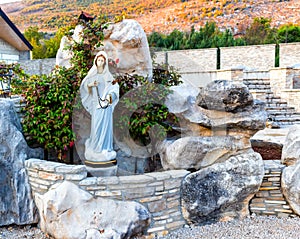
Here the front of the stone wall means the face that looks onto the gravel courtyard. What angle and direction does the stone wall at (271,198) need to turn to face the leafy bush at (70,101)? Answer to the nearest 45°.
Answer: approximately 90° to its right

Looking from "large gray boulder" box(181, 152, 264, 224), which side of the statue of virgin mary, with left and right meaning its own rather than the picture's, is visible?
left

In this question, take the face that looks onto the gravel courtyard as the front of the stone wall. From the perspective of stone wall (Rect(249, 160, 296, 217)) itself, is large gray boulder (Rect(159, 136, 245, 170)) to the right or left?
on its right

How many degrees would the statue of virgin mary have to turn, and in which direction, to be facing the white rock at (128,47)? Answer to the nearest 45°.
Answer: approximately 180°

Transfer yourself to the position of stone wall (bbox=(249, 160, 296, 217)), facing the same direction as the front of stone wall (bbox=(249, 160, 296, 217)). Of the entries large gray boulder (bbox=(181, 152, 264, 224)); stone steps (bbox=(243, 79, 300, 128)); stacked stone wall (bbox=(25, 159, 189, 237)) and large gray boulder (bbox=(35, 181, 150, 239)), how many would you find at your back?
1

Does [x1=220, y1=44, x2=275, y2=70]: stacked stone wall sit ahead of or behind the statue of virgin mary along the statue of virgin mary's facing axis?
behind

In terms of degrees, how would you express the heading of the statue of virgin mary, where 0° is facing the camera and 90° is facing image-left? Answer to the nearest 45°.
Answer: approximately 0°

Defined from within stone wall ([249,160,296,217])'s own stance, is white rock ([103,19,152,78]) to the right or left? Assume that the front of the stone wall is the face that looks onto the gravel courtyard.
on its right

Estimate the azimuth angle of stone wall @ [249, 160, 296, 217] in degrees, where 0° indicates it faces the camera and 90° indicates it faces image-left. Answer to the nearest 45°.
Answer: approximately 0°
